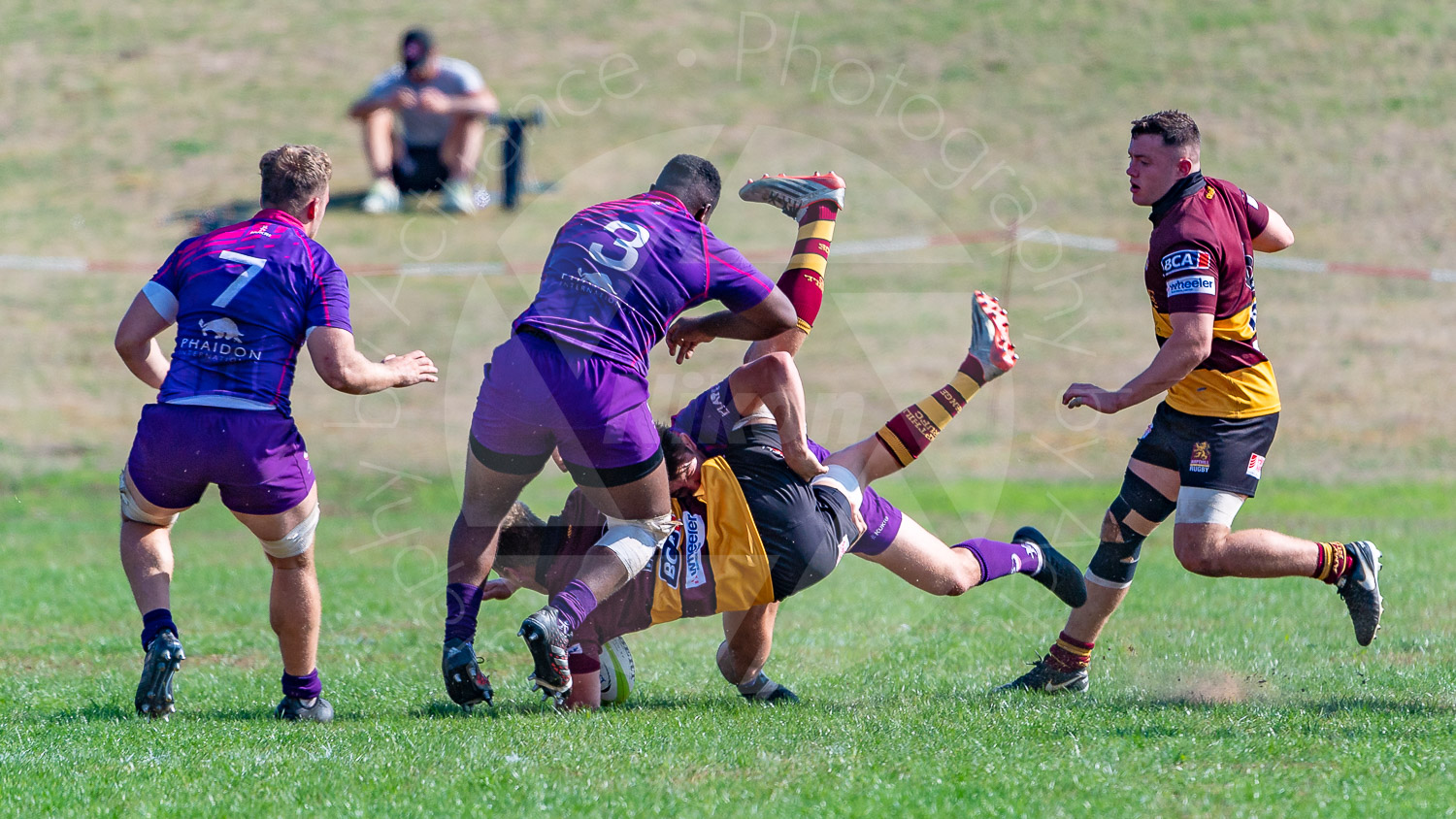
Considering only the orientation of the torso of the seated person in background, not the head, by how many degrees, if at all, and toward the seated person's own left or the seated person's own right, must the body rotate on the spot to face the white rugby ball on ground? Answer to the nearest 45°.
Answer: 0° — they already face it

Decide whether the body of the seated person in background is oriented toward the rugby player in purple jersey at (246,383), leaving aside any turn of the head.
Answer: yes

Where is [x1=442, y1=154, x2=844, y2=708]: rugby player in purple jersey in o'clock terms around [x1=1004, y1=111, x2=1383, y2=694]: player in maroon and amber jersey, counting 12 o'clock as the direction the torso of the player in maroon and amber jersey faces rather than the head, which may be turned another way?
The rugby player in purple jersey is roughly at 11 o'clock from the player in maroon and amber jersey.

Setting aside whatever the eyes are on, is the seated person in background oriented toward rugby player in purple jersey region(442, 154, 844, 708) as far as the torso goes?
yes

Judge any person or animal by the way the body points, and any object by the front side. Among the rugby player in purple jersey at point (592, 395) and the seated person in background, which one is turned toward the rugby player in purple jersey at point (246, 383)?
the seated person in background

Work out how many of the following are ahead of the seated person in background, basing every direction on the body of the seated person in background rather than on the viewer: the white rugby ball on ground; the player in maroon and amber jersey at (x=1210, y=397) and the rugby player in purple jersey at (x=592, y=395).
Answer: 3

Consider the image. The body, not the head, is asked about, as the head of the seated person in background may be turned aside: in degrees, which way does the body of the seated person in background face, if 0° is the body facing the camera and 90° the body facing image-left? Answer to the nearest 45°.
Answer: approximately 0°

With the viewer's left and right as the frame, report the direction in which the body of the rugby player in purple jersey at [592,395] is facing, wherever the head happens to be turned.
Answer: facing away from the viewer and to the right of the viewer

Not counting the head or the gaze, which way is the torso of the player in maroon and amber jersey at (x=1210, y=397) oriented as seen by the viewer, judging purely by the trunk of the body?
to the viewer's left

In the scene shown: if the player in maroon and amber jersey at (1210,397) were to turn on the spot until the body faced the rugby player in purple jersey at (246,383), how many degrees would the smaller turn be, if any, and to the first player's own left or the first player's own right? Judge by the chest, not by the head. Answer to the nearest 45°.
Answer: approximately 45° to the first player's own left
